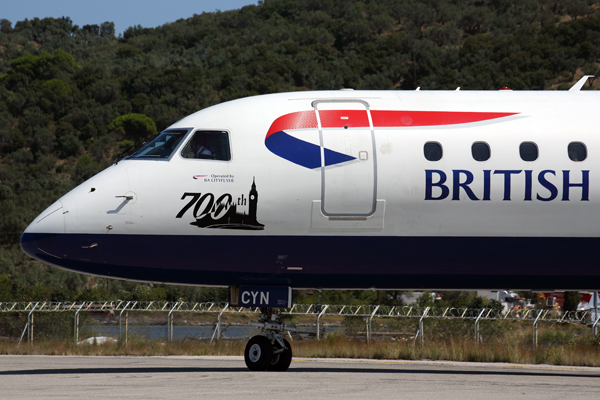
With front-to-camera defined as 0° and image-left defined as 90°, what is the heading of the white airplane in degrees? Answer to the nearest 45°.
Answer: approximately 90°
